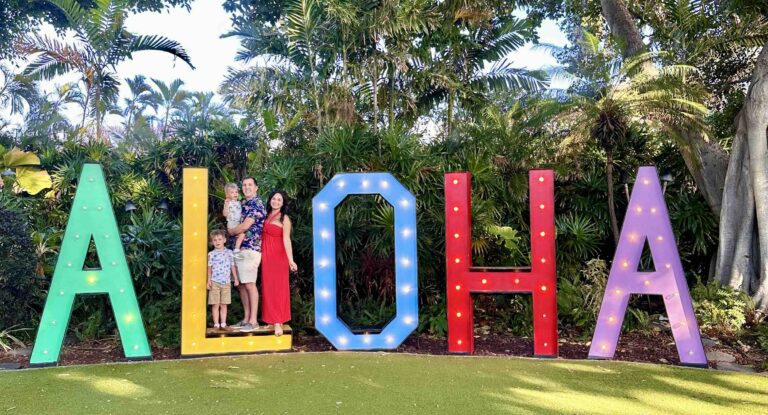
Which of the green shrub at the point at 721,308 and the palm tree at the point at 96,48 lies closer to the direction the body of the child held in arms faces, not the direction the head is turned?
the green shrub

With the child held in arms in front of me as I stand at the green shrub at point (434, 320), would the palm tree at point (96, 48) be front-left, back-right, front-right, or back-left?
front-right

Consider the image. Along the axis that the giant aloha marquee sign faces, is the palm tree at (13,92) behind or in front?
behind

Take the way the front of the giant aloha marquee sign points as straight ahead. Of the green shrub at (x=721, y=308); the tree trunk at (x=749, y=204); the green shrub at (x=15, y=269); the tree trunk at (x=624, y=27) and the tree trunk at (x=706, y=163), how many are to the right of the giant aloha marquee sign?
1

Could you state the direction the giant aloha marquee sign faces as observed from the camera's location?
facing the viewer

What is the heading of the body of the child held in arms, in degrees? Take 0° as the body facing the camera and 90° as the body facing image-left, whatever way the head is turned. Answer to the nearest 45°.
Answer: approximately 315°

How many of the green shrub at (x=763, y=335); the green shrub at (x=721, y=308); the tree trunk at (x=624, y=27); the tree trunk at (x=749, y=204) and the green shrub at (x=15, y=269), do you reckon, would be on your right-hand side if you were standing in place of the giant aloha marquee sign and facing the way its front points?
1

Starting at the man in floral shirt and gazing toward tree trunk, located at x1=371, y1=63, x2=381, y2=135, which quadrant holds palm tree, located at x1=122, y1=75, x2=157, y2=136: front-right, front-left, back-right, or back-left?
front-left

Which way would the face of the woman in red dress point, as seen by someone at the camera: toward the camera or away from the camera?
toward the camera

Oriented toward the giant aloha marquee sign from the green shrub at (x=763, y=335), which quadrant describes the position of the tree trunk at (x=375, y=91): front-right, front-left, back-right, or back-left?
front-right

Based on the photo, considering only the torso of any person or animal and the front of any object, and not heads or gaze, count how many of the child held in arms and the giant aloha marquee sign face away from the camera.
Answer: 0

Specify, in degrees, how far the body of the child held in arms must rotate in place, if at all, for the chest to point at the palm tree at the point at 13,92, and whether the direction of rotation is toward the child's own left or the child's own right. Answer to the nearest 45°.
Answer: approximately 180°

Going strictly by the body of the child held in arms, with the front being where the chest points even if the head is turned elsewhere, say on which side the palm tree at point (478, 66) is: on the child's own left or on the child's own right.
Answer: on the child's own left
